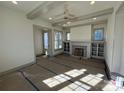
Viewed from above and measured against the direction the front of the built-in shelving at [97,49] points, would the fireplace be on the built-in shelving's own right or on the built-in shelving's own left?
on the built-in shelving's own right

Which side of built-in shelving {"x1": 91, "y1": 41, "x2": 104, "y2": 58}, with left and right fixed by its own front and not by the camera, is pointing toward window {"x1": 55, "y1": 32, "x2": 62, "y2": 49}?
right

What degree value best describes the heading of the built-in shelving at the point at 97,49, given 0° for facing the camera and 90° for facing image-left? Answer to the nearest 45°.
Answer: approximately 0°
